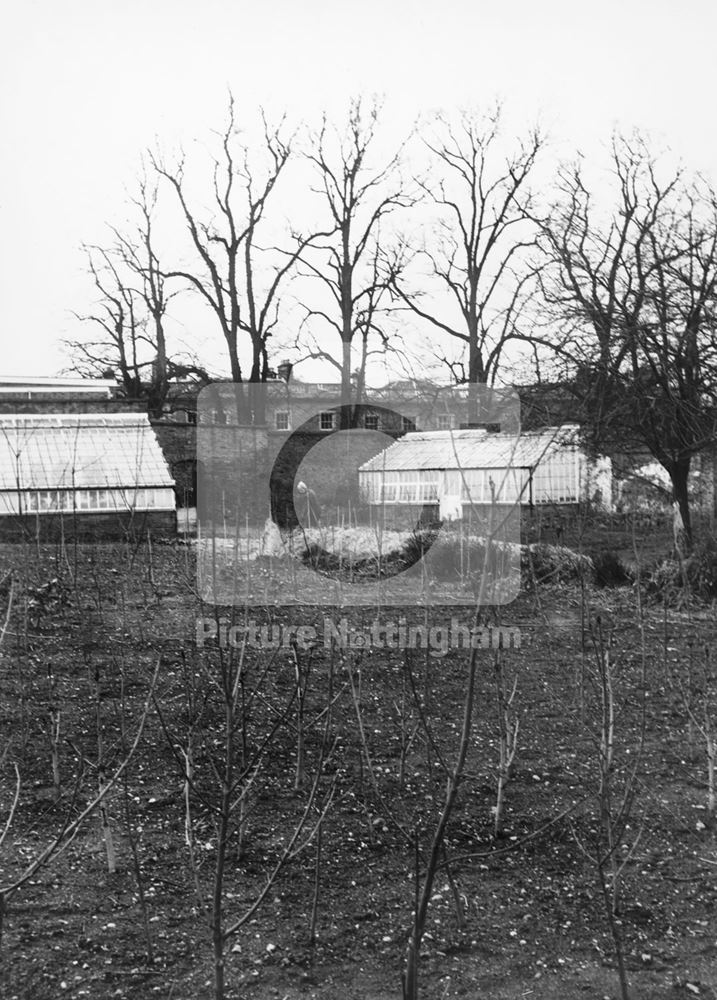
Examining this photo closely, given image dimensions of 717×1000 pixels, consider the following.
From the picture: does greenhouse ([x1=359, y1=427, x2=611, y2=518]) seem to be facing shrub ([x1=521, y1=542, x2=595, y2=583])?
yes

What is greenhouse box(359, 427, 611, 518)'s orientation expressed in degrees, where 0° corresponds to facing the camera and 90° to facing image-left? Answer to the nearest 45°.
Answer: approximately 0°

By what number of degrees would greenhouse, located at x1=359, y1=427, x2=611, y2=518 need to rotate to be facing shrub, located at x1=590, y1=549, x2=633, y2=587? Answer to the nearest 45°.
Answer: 0° — it already faces it
